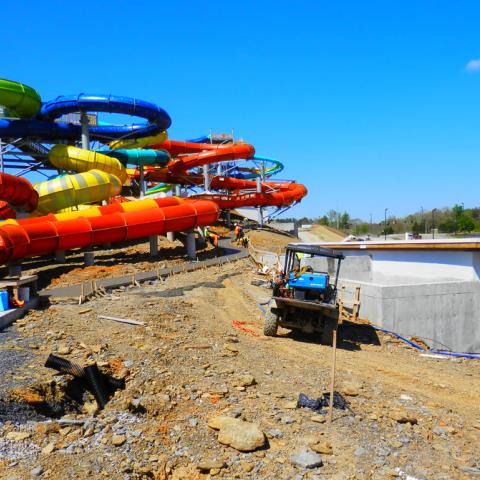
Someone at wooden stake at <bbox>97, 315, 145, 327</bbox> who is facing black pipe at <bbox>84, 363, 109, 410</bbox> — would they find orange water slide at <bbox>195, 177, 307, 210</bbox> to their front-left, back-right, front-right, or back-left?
back-left

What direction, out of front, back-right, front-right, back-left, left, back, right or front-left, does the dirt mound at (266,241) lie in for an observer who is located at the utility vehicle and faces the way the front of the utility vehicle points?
front

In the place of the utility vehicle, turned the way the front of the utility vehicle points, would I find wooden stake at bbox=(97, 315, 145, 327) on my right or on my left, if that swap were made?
on my left

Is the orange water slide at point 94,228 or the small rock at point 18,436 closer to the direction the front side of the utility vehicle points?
the orange water slide

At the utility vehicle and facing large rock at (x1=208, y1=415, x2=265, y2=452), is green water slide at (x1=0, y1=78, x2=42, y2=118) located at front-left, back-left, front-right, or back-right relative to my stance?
back-right

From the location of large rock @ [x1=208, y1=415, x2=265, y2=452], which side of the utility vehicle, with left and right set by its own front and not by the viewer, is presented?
back

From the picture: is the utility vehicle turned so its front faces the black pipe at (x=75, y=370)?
no

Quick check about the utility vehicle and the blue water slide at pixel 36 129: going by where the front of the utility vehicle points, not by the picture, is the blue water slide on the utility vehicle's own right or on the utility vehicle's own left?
on the utility vehicle's own left

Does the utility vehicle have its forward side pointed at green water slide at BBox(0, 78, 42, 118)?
no

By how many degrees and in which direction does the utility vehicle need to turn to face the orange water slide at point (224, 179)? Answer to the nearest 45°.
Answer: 0° — it already faces it

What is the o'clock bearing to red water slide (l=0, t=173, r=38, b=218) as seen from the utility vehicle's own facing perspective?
The red water slide is roughly at 10 o'clock from the utility vehicle.

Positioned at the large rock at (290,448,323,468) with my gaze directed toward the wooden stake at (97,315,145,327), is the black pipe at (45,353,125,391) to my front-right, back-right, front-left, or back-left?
front-left
